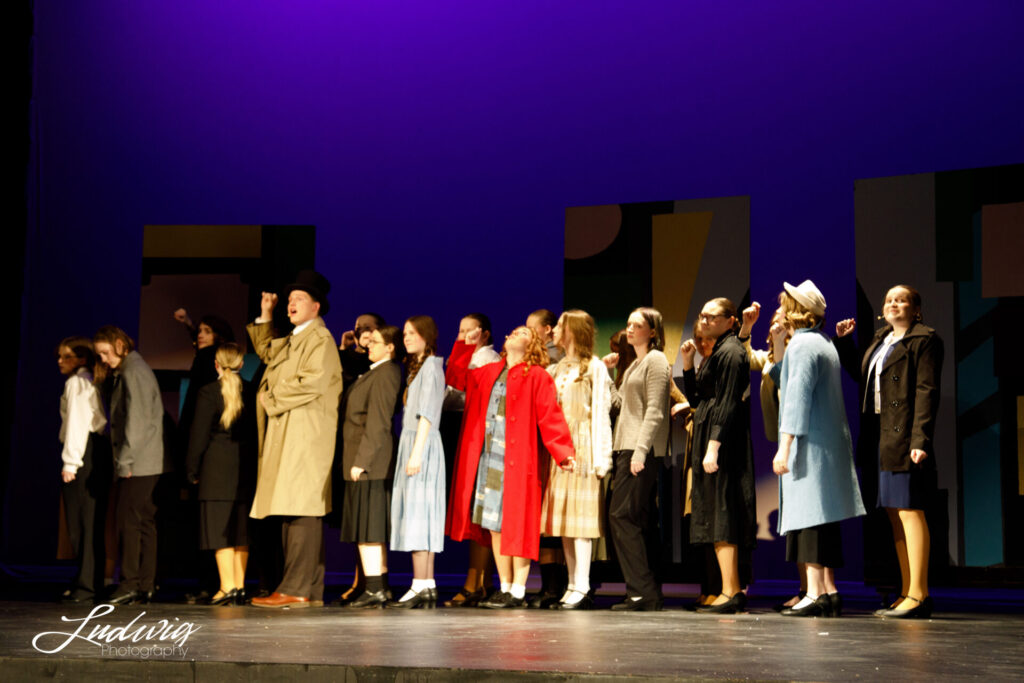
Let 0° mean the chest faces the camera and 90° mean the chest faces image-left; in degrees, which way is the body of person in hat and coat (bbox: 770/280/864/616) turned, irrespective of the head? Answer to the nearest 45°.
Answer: approximately 90°

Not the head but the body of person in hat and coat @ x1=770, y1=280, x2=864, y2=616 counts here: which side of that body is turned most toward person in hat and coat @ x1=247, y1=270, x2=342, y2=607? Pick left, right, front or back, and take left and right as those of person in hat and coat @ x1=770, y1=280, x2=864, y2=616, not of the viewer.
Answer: front

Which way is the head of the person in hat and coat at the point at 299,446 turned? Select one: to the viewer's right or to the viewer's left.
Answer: to the viewer's left
